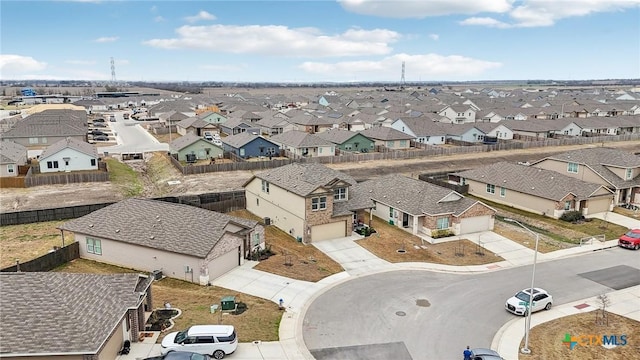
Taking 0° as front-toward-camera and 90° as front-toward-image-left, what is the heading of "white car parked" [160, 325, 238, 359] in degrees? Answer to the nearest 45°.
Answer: approximately 90°

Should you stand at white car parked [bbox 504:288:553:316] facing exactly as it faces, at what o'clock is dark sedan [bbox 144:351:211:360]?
The dark sedan is roughly at 12 o'clock from the white car parked.

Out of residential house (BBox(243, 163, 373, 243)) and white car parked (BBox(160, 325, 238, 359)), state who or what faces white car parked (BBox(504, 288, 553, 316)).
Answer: the residential house

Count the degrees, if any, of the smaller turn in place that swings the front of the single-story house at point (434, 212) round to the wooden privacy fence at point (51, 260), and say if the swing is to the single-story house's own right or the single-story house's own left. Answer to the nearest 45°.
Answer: approximately 90° to the single-story house's own right

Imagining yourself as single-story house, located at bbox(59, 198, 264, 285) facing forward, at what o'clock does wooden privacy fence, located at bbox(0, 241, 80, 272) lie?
The wooden privacy fence is roughly at 5 o'clock from the single-story house.

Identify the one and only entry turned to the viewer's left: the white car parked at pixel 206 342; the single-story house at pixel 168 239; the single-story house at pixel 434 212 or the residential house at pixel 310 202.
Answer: the white car parked

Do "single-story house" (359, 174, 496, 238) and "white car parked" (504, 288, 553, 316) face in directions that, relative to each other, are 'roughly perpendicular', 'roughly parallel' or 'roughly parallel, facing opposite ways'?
roughly perpendicular

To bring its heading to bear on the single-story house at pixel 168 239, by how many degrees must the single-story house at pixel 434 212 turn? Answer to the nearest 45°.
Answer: approximately 90° to its right

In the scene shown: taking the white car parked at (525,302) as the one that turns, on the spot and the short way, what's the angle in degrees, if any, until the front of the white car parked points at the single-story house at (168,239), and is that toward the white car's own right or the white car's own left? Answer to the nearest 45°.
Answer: approximately 45° to the white car's own right

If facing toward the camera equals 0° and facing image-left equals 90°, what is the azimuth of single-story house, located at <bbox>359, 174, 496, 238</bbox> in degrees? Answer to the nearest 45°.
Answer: approximately 315°

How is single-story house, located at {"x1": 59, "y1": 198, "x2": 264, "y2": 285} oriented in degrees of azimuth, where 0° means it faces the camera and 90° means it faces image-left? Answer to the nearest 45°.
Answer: approximately 315°

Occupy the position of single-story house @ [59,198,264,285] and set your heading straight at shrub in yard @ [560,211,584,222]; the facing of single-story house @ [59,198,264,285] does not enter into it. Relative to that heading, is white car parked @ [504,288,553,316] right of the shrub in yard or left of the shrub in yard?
right

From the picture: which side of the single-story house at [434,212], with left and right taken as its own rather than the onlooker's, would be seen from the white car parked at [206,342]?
right

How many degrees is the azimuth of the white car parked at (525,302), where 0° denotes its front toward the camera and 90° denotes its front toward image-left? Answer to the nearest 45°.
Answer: approximately 45°
